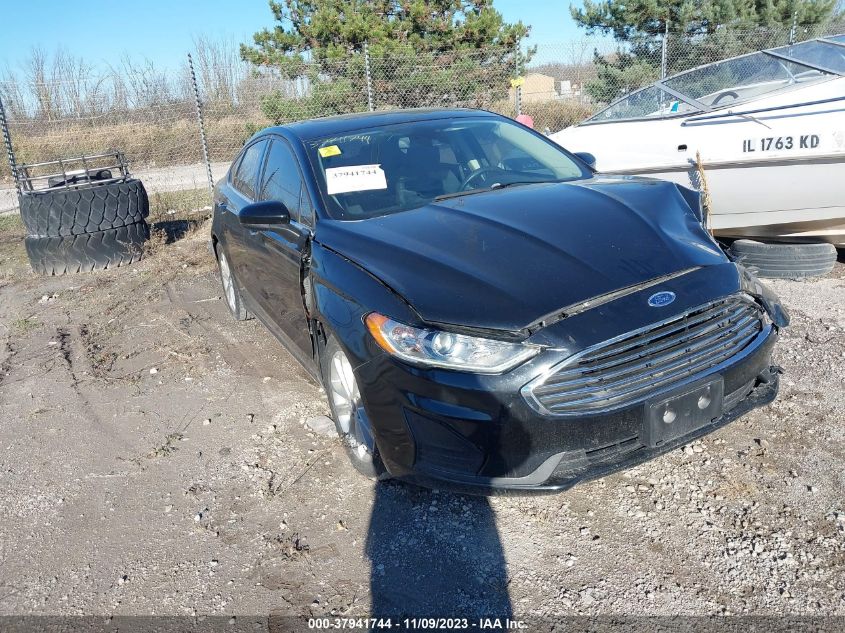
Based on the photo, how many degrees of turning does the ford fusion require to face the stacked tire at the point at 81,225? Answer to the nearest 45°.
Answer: approximately 180°

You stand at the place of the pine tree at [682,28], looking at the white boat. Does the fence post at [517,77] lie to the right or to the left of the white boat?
right

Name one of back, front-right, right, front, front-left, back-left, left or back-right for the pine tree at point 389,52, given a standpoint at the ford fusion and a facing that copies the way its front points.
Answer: back-left

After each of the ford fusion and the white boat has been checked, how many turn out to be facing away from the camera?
0

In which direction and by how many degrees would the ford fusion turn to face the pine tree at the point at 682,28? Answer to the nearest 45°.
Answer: approximately 135° to its left

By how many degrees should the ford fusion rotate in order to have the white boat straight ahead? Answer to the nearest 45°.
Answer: approximately 90° to its left

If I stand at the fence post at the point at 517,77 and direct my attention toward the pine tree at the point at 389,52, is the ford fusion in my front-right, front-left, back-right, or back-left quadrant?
back-left
